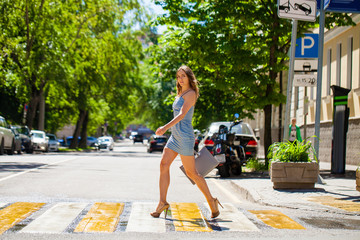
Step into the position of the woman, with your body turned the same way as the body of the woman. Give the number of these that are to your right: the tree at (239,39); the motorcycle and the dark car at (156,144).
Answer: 3

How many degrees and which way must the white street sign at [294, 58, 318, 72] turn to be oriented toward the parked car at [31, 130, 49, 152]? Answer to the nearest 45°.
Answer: approximately 135° to its right

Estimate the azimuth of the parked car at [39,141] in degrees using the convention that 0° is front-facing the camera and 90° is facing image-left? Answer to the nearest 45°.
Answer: approximately 315°
